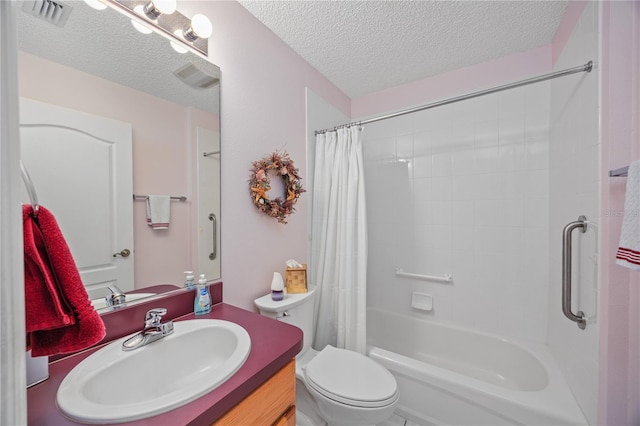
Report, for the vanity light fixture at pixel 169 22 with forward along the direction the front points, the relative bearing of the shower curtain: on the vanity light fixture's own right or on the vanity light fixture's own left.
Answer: on the vanity light fixture's own left

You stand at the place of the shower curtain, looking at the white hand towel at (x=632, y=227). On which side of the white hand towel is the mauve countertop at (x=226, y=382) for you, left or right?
right

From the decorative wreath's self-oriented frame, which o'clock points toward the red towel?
The red towel is roughly at 2 o'clock from the decorative wreath.

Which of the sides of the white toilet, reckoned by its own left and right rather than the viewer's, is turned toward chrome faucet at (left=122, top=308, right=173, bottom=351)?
right

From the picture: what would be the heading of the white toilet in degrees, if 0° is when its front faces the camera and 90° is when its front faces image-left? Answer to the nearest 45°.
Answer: approximately 315°

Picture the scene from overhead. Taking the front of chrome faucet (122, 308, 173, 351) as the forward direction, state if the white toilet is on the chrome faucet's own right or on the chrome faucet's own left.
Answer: on the chrome faucet's own left

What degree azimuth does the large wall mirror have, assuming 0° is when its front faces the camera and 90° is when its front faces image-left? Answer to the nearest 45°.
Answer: approximately 315°

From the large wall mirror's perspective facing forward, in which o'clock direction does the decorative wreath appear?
The decorative wreath is roughly at 10 o'clock from the large wall mirror.

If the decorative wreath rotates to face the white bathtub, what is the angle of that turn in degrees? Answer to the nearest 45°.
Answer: approximately 45° to its left
